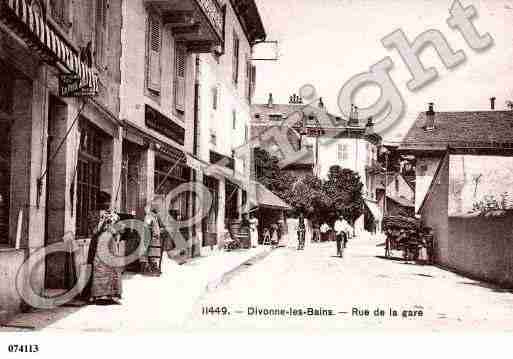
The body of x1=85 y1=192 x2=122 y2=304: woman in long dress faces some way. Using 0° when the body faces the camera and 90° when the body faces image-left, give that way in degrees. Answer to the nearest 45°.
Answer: approximately 315°

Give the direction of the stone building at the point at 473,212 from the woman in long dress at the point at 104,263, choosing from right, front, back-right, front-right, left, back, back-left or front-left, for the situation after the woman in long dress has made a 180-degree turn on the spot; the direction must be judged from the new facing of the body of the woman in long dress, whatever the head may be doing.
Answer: right

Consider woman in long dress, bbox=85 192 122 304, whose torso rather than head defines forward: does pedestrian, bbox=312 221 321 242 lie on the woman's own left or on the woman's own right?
on the woman's own left

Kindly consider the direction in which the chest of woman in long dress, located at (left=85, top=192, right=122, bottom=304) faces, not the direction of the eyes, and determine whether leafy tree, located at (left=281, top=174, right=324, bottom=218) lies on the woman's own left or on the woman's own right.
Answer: on the woman's own left

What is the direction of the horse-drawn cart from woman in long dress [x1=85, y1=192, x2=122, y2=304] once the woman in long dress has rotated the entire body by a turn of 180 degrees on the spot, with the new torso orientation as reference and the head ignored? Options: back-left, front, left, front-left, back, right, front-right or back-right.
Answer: right

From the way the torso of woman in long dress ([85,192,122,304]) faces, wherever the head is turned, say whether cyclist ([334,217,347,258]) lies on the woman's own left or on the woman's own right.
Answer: on the woman's own left
